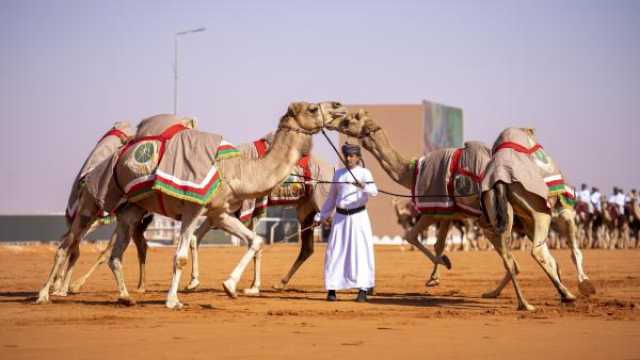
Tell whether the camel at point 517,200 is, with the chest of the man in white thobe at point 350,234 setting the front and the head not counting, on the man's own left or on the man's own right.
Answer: on the man's own left

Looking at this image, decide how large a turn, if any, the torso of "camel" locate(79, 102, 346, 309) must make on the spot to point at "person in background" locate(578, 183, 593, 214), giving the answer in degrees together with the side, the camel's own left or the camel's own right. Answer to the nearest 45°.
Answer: approximately 45° to the camel's own left

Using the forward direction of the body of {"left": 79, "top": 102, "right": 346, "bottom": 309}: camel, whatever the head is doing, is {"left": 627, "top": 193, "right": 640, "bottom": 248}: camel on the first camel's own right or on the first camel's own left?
on the first camel's own left

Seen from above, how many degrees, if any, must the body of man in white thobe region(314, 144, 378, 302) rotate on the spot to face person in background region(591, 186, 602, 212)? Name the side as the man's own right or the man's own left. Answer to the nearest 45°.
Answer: approximately 180°

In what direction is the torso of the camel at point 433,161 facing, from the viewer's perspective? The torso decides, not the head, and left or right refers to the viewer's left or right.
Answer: facing to the left of the viewer

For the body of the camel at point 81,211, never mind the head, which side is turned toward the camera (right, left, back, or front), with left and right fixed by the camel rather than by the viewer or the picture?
right

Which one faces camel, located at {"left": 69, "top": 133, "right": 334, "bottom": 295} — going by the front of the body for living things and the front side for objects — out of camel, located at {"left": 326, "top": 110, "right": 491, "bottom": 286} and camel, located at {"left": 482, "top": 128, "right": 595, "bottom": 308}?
camel, located at {"left": 326, "top": 110, "right": 491, "bottom": 286}

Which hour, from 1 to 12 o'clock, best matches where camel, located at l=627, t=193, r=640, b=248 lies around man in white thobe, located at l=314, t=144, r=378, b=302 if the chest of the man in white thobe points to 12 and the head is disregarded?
The camel is roughly at 7 o'clock from the man in white thobe.

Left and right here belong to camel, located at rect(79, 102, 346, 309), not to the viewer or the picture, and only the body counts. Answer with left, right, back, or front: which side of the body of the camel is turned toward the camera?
right
